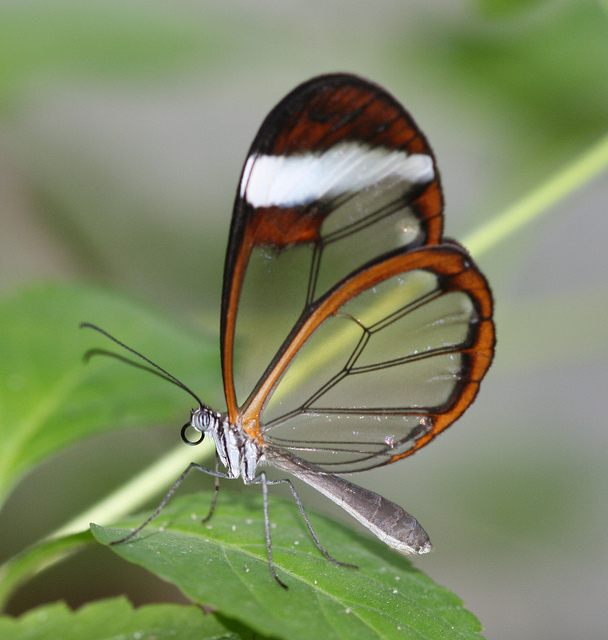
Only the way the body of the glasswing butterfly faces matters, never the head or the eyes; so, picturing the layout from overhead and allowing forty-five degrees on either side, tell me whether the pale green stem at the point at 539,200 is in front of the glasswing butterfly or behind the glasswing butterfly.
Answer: behind

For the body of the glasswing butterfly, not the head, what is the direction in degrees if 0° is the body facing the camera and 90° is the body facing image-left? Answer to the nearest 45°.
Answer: approximately 90°

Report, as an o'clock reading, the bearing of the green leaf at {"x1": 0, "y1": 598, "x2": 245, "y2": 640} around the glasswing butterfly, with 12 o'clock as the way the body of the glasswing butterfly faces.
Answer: The green leaf is roughly at 10 o'clock from the glasswing butterfly.

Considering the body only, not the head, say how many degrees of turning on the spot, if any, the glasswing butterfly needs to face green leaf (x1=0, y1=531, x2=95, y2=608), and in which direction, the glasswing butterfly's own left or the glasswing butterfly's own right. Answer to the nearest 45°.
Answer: approximately 45° to the glasswing butterfly's own left
